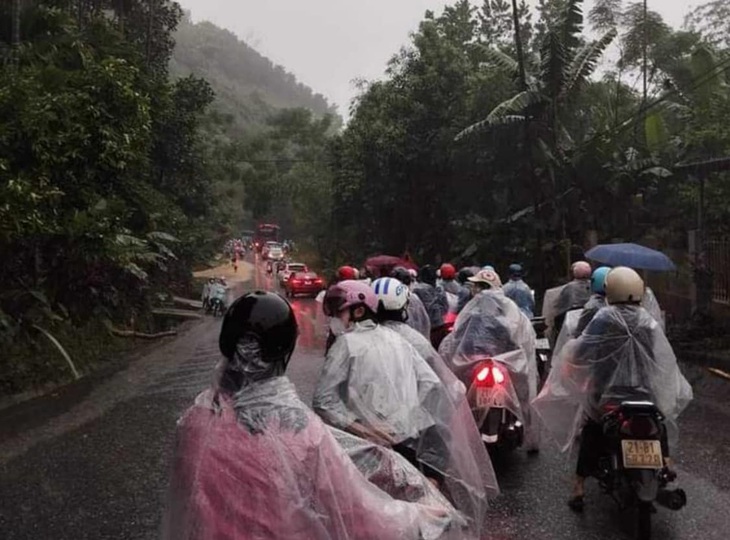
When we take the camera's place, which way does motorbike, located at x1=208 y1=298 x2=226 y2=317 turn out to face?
facing the viewer

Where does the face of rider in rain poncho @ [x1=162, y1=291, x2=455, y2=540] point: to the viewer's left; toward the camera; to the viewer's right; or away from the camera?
away from the camera

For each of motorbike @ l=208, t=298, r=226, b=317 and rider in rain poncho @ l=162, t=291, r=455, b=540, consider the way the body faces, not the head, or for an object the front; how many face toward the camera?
1

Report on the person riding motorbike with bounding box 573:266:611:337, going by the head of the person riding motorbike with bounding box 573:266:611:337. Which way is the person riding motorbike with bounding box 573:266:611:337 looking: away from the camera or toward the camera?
away from the camera

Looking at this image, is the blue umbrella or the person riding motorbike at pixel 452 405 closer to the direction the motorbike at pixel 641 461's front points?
the blue umbrella

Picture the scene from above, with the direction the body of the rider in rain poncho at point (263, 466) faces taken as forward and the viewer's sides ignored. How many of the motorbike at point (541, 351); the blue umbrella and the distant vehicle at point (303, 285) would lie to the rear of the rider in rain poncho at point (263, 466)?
0

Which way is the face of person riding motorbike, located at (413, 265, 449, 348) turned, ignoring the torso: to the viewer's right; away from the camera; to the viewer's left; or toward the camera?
away from the camera

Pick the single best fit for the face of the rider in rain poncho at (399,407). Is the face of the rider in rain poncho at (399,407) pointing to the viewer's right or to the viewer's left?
to the viewer's left

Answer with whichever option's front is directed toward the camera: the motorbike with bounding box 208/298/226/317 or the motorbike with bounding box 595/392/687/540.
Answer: the motorbike with bounding box 208/298/226/317

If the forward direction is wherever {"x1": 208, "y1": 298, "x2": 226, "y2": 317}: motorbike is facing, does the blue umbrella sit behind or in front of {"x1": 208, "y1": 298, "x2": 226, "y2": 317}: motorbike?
in front

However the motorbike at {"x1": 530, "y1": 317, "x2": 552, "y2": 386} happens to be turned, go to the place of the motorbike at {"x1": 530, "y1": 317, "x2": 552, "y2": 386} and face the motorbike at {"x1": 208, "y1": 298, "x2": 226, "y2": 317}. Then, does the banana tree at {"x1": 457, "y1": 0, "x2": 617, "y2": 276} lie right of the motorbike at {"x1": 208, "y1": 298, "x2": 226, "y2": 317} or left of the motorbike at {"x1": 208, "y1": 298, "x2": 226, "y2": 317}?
right

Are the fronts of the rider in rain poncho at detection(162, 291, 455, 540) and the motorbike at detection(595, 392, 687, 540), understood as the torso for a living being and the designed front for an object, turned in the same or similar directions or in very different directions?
same or similar directions

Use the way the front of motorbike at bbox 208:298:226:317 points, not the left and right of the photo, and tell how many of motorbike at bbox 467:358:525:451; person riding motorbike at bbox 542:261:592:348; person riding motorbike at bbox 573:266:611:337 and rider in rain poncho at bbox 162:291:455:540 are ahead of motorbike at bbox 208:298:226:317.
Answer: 4

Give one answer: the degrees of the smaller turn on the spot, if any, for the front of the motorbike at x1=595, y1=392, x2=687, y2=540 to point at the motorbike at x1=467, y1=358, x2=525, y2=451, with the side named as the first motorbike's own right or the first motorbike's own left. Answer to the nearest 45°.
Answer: approximately 45° to the first motorbike's own left

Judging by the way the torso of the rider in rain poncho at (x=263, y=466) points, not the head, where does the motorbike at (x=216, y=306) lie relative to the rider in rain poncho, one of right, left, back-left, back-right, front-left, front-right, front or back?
front-left

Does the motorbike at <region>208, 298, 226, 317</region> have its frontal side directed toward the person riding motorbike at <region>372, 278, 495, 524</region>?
yes

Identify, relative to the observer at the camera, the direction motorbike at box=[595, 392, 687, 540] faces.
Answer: facing away from the viewer

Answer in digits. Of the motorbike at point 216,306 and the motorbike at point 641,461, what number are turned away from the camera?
1

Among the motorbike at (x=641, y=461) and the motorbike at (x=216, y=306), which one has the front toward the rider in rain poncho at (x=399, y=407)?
the motorbike at (x=216, y=306)
